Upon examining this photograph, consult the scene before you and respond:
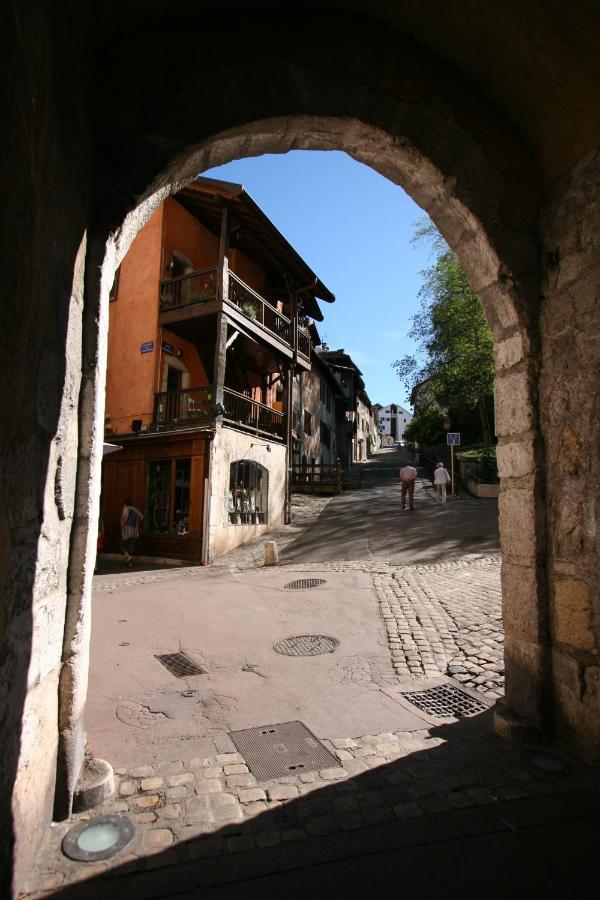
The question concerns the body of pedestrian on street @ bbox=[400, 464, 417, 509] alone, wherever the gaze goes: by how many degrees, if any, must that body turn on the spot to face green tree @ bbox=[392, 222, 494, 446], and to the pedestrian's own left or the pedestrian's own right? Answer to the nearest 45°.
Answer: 0° — they already face it

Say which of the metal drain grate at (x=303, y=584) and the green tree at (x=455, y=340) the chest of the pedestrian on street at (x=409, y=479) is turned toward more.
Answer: the green tree

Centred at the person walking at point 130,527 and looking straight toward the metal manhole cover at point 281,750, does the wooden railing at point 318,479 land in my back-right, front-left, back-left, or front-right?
back-left

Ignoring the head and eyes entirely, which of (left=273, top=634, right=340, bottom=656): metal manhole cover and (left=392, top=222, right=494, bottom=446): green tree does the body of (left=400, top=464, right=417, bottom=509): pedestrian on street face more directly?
the green tree

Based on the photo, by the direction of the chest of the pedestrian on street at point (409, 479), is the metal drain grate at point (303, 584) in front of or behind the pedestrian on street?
behind

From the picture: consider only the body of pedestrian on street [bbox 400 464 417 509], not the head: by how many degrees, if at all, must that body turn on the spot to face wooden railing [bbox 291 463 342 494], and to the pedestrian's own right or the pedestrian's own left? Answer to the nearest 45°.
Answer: approximately 45° to the pedestrian's own left

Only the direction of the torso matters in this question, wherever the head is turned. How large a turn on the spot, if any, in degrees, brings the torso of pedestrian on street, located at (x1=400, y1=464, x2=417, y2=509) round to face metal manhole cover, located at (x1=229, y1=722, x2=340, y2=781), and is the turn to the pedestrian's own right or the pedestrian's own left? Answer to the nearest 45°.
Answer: approximately 180°

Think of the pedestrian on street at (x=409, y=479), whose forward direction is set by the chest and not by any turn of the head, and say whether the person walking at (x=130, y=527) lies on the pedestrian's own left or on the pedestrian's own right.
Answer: on the pedestrian's own left

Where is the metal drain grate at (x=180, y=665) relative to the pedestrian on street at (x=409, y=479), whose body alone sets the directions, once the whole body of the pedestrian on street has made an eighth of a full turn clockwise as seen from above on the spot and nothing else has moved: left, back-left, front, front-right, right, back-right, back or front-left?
back-right

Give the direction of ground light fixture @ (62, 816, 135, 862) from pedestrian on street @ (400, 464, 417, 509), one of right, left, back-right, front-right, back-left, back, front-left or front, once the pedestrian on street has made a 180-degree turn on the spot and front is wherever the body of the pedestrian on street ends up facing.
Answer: front

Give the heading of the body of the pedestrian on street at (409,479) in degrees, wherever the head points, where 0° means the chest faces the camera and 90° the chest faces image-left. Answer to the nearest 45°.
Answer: approximately 180°

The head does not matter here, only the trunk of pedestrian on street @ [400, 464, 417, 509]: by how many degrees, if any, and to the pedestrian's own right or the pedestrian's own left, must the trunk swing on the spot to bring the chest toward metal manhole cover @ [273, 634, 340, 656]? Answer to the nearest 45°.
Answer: approximately 180°

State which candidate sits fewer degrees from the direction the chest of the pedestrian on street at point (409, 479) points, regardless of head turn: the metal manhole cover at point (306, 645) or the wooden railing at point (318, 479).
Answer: the wooden railing

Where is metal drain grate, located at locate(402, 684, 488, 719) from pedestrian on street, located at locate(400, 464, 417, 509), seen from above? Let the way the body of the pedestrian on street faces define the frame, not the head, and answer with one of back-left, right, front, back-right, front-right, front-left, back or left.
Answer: back

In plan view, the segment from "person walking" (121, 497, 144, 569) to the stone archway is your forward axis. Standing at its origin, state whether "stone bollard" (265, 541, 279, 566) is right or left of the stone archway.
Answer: left
